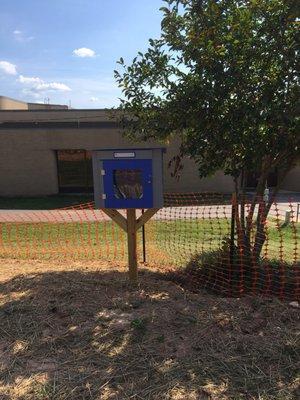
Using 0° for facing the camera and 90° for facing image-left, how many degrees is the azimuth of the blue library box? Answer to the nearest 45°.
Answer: approximately 0°
